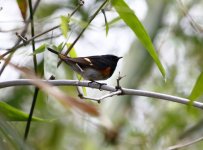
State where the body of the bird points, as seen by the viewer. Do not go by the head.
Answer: to the viewer's right
